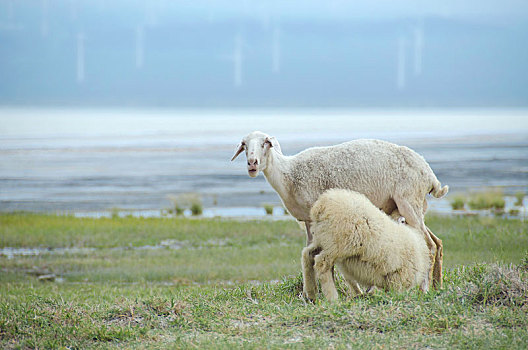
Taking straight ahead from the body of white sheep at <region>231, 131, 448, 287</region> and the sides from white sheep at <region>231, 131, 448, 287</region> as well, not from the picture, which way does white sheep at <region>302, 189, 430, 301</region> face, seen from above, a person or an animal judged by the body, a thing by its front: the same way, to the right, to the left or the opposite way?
the opposite way

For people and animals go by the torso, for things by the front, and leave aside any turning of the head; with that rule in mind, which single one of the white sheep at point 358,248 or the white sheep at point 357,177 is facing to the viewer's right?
the white sheep at point 358,248

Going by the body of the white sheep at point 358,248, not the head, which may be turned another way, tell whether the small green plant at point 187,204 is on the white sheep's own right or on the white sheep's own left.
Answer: on the white sheep's own left

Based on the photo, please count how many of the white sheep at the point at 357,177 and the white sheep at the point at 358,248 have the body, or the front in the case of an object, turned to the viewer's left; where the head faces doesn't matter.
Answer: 1

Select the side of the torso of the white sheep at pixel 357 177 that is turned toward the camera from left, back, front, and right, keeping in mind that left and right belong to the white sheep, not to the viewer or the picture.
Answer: left

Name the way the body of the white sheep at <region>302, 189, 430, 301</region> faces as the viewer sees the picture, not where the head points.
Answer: to the viewer's right

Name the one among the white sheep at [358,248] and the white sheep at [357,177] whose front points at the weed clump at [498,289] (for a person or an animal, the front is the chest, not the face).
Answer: the white sheep at [358,248]
